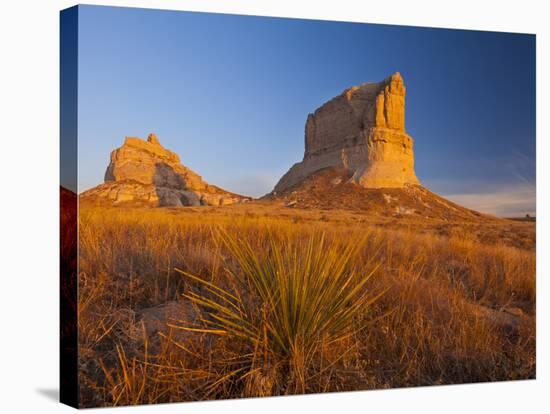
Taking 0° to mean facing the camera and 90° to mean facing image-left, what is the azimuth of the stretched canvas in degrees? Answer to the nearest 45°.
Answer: approximately 315°
